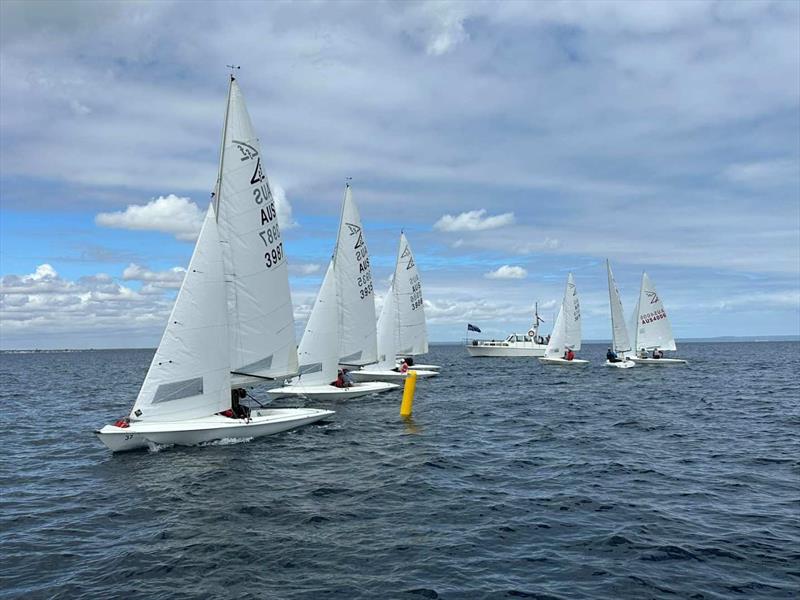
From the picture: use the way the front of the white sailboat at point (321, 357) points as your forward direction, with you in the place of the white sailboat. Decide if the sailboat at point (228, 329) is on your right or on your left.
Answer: on your left

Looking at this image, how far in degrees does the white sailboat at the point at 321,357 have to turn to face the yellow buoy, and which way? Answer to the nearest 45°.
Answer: approximately 135° to its left

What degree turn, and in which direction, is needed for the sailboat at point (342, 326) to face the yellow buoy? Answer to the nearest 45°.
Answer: approximately 90° to its left

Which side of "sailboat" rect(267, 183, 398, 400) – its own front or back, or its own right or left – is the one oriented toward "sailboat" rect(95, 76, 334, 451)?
left

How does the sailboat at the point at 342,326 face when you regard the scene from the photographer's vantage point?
facing to the left of the viewer
